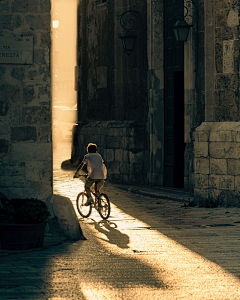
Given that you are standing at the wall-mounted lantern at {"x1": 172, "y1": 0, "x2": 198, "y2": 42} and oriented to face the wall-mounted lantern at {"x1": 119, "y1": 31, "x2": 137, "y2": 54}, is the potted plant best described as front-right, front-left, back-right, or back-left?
back-left

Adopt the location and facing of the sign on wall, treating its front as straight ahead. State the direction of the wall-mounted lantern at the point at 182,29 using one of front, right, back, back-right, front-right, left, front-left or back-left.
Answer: back-left

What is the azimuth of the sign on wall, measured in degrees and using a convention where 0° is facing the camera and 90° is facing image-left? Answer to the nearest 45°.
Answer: approximately 0°

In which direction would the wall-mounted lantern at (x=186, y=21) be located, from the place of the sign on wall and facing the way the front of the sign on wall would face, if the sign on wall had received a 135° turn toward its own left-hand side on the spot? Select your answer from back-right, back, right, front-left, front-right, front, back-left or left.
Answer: front

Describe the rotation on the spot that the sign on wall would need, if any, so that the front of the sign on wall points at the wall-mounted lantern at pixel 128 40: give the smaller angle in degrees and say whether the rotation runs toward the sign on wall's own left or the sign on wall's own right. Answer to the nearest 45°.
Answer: approximately 180°

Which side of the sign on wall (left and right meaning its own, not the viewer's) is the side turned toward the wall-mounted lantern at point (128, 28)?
back
